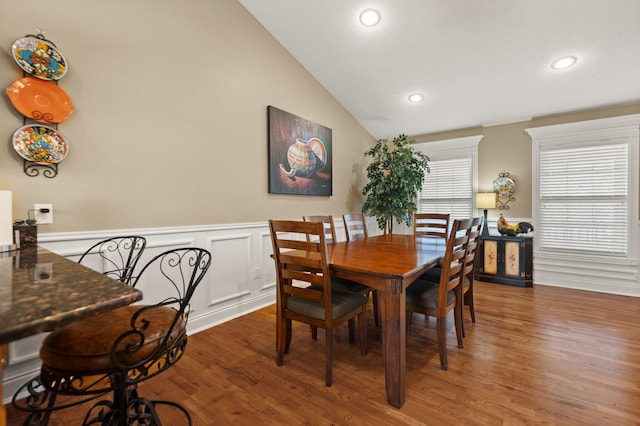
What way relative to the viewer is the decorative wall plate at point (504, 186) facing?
toward the camera

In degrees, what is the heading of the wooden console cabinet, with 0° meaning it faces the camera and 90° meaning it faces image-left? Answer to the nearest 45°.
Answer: approximately 45°

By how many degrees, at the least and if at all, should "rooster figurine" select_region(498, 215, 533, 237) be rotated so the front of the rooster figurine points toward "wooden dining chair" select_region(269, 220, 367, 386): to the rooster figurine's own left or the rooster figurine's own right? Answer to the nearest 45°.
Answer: approximately 90° to the rooster figurine's own left

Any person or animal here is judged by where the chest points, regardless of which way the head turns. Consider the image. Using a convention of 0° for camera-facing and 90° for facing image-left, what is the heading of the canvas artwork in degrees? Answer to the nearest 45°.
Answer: approximately 315°

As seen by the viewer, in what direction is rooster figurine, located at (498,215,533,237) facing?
to the viewer's left

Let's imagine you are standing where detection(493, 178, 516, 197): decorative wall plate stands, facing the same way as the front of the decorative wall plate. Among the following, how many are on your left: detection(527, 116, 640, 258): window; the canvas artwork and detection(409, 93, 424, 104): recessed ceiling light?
1

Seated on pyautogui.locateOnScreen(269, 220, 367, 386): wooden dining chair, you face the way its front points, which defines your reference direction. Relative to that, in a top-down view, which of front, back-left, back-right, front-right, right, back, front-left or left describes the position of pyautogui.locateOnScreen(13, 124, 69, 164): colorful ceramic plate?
back-left

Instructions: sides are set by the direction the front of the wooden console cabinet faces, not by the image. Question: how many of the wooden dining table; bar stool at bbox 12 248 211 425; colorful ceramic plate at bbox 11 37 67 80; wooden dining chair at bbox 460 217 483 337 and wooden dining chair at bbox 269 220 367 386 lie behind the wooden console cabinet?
0

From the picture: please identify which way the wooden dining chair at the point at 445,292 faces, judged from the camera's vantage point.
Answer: facing away from the viewer and to the left of the viewer

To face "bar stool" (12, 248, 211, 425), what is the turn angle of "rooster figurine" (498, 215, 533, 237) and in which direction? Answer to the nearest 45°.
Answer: approximately 90° to its left

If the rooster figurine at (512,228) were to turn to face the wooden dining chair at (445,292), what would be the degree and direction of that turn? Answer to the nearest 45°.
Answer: approximately 90° to its left

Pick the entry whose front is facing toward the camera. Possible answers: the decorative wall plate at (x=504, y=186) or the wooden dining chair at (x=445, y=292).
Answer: the decorative wall plate

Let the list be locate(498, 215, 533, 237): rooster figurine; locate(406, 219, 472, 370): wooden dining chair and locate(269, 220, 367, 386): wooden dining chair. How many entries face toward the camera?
0

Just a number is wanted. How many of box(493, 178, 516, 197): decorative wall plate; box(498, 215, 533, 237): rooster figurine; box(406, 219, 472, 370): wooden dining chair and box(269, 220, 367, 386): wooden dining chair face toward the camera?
1

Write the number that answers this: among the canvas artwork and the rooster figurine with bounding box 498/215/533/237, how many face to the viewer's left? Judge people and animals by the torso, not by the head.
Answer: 1

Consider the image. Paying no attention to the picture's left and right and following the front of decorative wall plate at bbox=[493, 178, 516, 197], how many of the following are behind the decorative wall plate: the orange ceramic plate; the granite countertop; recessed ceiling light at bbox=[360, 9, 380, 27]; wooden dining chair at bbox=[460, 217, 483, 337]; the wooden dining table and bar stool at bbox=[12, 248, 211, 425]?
0

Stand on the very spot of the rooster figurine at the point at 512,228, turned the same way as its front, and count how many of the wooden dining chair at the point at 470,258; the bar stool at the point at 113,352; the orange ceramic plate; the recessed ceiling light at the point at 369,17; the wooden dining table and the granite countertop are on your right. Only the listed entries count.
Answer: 0
